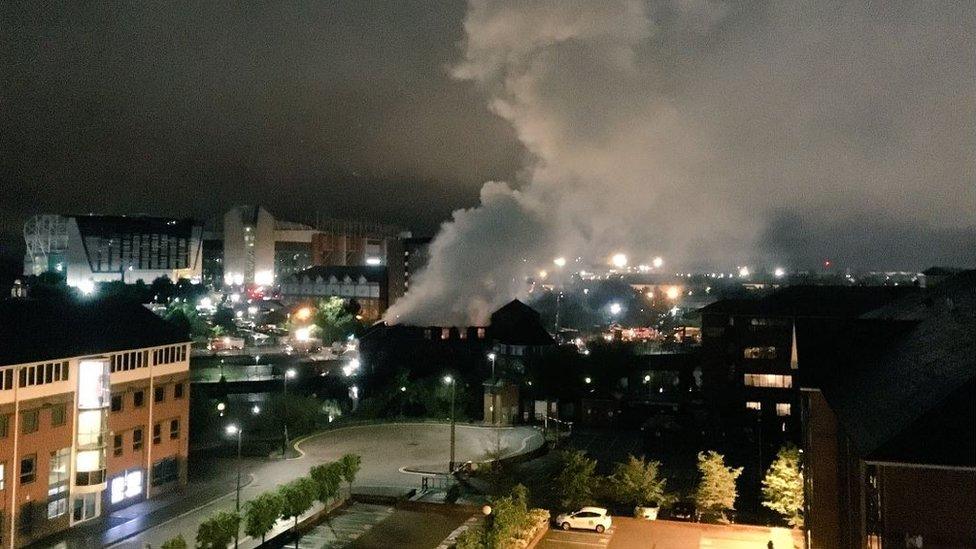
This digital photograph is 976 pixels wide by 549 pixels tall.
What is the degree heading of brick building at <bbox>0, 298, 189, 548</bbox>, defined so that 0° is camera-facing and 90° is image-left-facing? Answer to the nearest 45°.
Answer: approximately 315°

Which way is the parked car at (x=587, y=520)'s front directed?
to the viewer's left

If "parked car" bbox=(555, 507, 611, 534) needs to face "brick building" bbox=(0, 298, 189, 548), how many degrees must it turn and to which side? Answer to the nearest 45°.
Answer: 0° — it already faces it

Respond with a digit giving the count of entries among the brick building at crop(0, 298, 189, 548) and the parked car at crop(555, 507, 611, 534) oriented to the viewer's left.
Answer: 1

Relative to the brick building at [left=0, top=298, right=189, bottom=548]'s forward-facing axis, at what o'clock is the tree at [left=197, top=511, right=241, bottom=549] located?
The tree is roughly at 1 o'clock from the brick building.

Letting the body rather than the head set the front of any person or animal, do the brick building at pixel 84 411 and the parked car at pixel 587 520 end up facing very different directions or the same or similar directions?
very different directions

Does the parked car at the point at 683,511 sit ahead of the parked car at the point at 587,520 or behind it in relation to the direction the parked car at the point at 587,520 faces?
behind

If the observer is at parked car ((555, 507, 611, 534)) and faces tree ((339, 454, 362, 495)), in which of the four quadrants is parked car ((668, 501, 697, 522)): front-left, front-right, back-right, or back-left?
back-right
